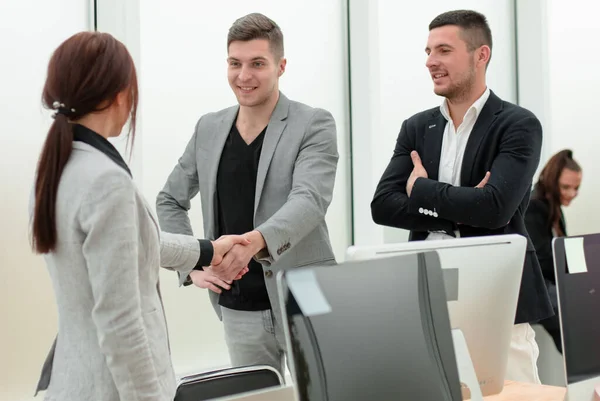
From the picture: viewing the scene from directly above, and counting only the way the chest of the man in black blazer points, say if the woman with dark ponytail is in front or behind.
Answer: in front

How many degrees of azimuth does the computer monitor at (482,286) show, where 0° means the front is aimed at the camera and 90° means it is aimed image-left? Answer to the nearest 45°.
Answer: approximately 180°

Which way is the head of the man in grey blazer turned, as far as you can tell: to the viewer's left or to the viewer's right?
to the viewer's left

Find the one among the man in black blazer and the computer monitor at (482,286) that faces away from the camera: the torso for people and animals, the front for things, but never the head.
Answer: the computer monitor

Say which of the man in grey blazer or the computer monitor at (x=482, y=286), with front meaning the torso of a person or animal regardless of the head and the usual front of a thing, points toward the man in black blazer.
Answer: the computer monitor

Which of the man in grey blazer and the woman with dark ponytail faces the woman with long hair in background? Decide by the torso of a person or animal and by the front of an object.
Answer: the woman with dark ponytail

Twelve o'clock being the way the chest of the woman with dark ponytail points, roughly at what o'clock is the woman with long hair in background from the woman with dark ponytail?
The woman with long hair in background is roughly at 12 o'clock from the woman with dark ponytail.

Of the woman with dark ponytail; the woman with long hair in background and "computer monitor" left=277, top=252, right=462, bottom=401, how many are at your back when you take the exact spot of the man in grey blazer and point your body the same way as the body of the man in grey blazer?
1

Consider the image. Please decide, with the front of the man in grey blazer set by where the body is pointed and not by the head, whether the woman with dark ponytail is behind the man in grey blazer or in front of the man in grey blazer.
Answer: in front

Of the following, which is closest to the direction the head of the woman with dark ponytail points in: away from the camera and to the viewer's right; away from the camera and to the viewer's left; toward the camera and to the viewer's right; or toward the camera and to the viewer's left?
away from the camera and to the viewer's right

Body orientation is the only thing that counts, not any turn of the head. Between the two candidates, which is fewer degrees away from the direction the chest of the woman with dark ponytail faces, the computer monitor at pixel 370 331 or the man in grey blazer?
the man in grey blazer

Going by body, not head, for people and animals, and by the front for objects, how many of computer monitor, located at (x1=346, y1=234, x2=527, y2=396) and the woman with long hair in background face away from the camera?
1

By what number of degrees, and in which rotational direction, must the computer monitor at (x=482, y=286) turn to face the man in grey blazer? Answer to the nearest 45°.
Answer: approximately 45° to its left

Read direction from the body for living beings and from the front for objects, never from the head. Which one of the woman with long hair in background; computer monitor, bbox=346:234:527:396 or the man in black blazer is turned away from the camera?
the computer monitor

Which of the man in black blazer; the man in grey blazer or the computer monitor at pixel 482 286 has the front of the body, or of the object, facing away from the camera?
the computer monitor

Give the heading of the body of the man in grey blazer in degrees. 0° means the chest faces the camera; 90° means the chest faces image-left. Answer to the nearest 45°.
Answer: approximately 45°

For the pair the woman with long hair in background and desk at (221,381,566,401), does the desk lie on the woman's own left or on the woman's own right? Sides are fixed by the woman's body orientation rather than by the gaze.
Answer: on the woman's own right

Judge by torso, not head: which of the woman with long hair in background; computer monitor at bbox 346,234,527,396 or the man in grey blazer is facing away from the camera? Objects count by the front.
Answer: the computer monitor

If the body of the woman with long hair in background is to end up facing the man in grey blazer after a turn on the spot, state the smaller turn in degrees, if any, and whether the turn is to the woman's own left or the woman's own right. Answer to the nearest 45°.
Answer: approximately 90° to the woman's own right

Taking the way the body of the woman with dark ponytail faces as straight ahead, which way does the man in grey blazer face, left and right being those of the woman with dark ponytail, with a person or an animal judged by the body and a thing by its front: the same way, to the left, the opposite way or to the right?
the opposite way
